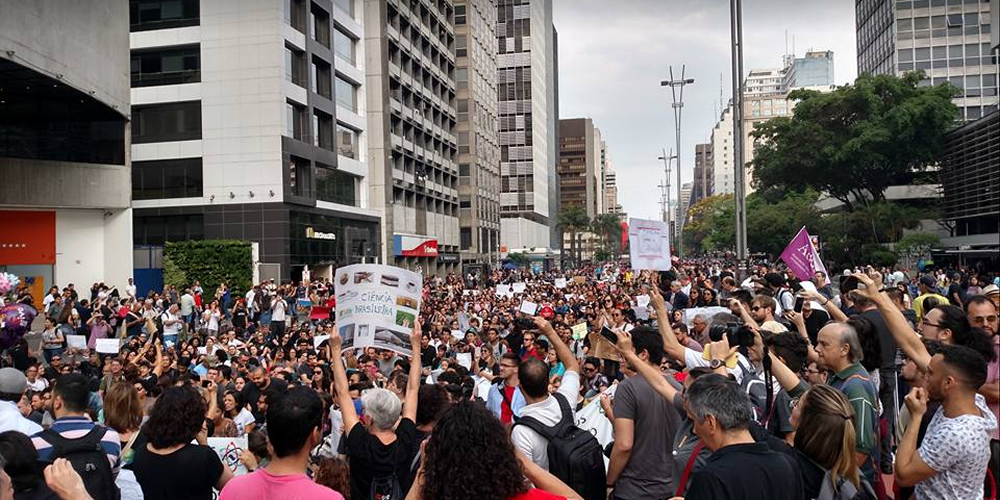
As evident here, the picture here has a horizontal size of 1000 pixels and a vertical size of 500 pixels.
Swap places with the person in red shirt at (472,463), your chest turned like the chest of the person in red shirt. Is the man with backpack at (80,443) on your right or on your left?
on your left

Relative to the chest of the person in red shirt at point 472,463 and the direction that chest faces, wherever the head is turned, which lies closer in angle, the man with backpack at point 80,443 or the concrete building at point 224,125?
the concrete building

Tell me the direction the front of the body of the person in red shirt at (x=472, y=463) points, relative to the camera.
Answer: away from the camera

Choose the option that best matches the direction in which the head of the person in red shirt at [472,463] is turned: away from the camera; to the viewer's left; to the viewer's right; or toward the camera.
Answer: away from the camera

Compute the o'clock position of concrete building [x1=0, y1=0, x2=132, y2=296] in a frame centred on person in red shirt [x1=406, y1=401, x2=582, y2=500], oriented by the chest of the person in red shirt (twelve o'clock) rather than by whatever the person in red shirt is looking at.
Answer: The concrete building is roughly at 11 o'clock from the person in red shirt.

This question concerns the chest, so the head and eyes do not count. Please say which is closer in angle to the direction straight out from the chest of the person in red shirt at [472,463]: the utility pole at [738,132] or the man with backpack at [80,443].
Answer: the utility pole
